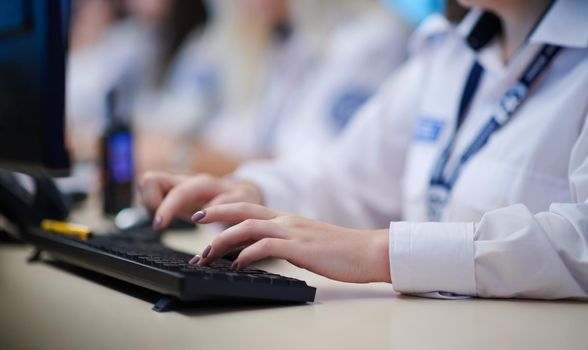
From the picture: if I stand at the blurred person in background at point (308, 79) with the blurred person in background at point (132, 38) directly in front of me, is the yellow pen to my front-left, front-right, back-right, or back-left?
back-left

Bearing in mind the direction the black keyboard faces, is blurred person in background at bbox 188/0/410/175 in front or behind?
in front

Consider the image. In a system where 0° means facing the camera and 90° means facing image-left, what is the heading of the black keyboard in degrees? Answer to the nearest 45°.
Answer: approximately 225°

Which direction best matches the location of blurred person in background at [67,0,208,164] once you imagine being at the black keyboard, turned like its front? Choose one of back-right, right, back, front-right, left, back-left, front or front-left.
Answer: front-left
